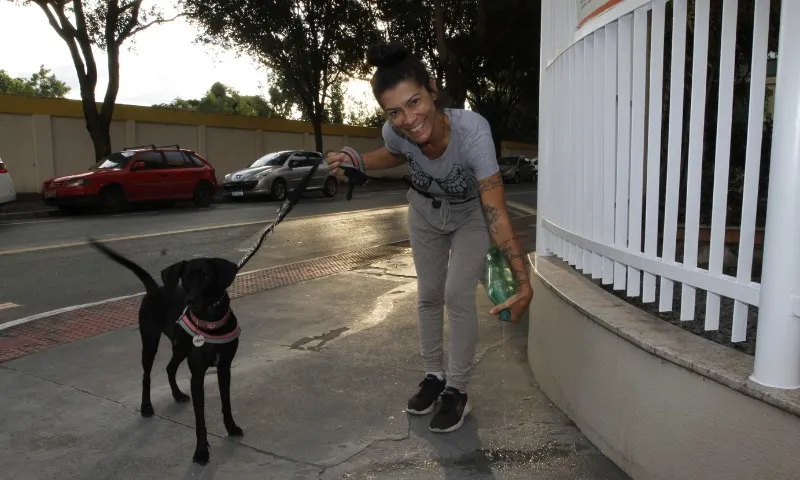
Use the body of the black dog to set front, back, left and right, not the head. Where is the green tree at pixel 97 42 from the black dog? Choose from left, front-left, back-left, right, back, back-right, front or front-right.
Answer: back-left

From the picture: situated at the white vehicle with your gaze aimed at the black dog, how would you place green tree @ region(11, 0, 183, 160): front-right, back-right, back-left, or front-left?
back-left

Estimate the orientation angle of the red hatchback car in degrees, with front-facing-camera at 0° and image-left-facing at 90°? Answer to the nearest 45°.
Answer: approximately 45°

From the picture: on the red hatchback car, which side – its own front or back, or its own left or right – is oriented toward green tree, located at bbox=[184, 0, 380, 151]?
back

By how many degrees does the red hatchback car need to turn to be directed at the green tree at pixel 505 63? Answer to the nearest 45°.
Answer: approximately 180°

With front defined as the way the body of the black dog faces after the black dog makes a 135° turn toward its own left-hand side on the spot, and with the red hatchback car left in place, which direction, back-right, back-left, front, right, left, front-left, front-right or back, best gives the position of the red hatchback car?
front
